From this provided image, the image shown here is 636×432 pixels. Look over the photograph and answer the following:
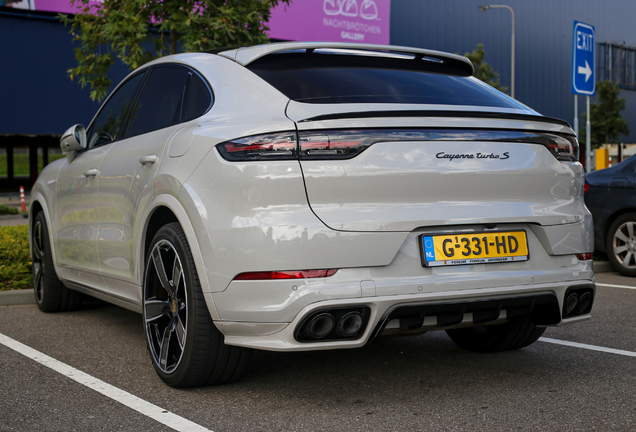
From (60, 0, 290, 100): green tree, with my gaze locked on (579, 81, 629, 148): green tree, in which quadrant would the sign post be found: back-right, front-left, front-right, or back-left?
front-right

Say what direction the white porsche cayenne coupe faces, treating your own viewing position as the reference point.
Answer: facing away from the viewer and to the left of the viewer

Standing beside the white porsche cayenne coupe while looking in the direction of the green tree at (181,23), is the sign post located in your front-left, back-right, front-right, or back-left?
front-right

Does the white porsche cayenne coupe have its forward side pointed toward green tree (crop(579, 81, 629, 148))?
no

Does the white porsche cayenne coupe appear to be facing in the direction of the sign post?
no

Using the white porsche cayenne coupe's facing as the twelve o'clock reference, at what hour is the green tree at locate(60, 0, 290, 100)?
The green tree is roughly at 1 o'clock from the white porsche cayenne coupe.

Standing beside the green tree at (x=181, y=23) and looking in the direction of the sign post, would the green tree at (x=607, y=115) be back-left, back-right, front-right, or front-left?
front-left

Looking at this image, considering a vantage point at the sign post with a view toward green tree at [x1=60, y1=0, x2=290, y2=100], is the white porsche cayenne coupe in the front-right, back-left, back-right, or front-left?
front-left
